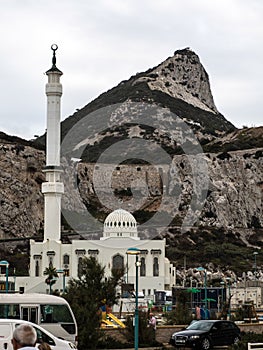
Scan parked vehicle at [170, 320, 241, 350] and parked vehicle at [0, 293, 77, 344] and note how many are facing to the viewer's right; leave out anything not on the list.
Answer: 1

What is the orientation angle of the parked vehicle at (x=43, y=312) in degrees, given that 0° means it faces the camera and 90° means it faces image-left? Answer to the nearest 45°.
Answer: approximately 270°

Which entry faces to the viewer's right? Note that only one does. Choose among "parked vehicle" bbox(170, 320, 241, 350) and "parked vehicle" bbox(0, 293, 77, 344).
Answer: "parked vehicle" bbox(0, 293, 77, 344)

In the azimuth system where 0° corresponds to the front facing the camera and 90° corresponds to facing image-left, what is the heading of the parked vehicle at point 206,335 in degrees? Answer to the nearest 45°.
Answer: approximately 45°
